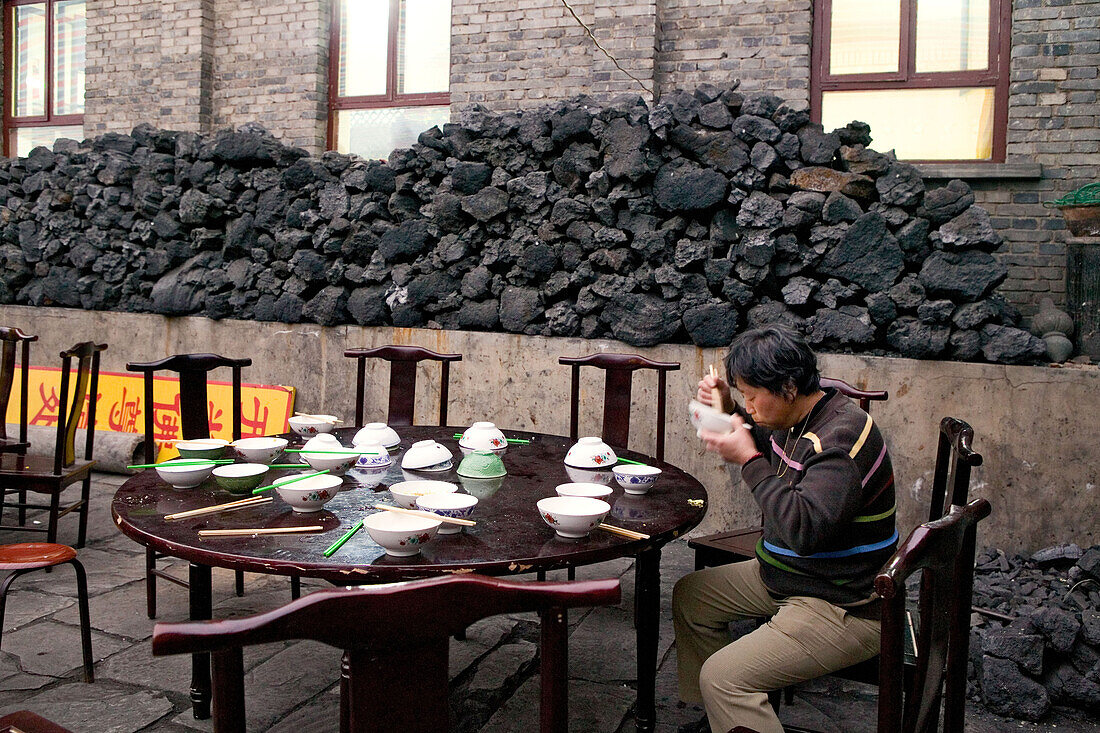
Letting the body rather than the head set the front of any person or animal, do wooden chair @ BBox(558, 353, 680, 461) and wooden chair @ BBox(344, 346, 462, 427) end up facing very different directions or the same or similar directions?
same or similar directions

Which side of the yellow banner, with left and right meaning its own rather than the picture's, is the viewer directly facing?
front

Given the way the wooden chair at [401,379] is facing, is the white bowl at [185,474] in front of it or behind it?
in front

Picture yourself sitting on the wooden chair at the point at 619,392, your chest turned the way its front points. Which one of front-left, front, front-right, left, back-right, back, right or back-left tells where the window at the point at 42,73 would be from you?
back-right

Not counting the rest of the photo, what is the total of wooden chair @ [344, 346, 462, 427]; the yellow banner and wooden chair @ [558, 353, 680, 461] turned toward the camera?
3

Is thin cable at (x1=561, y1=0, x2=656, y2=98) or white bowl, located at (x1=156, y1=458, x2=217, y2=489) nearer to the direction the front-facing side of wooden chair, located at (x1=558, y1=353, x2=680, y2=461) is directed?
the white bowl

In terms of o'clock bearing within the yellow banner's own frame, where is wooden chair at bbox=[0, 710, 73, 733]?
The wooden chair is roughly at 12 o'clock from the yellow banner.

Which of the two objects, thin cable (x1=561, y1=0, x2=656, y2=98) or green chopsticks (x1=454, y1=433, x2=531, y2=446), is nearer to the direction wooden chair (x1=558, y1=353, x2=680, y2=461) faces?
the green chopsticks

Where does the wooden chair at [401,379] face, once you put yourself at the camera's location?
facing the viewer

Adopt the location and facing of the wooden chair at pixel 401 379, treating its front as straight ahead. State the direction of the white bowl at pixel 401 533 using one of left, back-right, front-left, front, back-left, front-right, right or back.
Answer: front

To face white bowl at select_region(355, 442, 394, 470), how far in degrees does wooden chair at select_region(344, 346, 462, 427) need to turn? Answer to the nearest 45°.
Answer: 0° — it already faces it

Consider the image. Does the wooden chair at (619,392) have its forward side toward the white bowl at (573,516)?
yes

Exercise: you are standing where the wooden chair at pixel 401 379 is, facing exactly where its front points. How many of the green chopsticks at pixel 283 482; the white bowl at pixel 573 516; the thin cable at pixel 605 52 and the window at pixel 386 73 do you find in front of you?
2

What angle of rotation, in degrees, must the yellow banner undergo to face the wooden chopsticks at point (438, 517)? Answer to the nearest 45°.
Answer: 0° — it already faces it

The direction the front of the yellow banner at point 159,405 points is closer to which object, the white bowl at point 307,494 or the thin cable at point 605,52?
the white bowl

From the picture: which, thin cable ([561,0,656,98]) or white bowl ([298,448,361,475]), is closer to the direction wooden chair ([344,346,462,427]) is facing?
the white bowl
